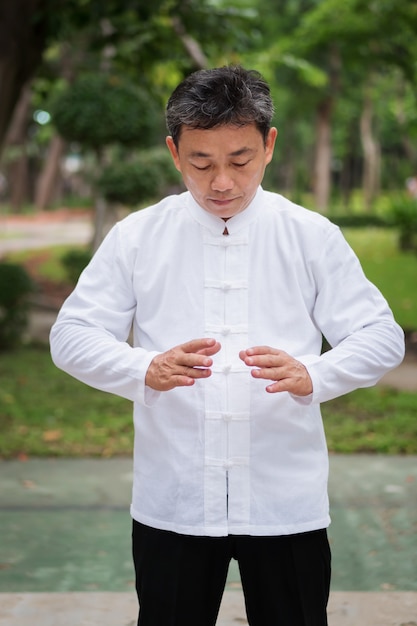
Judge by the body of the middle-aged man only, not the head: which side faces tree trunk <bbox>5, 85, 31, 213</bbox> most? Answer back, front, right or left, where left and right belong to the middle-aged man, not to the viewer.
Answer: back

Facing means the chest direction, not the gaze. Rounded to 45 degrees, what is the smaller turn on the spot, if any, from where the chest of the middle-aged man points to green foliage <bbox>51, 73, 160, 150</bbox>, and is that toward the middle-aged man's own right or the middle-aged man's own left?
approximately 180°

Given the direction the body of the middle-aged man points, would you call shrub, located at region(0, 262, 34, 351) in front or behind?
behind

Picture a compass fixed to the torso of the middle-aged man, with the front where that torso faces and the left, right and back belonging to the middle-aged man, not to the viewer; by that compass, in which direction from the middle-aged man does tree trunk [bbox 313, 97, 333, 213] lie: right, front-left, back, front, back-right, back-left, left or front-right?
back

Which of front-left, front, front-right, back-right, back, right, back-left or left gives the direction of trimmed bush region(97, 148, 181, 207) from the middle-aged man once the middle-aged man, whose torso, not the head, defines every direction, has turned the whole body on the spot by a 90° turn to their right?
right

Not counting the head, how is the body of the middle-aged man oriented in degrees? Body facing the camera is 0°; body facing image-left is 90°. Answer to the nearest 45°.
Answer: approximately 0°

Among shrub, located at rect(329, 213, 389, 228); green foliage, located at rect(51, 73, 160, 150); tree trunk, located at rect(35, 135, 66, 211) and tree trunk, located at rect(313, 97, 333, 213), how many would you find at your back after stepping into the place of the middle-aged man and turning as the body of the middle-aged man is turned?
4

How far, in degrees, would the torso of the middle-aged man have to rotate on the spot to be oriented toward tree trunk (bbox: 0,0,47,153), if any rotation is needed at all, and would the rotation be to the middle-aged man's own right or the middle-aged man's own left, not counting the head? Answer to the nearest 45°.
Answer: approximately 180°

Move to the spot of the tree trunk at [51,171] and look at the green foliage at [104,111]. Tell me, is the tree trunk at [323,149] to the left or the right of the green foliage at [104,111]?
left

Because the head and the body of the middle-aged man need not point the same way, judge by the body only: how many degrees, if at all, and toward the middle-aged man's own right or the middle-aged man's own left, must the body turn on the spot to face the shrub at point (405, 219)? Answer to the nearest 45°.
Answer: approximately 180°

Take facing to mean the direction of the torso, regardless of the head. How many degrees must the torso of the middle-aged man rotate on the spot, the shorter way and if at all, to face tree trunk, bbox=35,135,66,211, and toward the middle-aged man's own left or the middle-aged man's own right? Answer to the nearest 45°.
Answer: approximately 180°

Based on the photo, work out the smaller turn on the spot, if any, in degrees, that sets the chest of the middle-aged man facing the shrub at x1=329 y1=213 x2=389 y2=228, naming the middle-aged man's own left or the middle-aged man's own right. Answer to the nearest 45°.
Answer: approximately 180°
